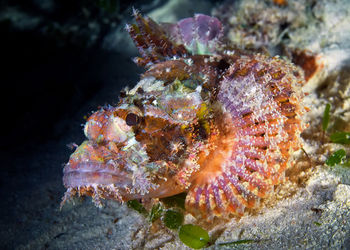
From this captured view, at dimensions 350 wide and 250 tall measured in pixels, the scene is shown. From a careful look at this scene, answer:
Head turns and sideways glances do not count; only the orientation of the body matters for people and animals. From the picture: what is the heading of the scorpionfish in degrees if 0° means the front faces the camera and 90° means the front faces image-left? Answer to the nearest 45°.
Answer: approximately 45°
